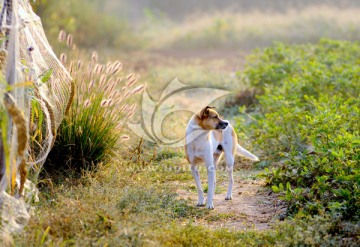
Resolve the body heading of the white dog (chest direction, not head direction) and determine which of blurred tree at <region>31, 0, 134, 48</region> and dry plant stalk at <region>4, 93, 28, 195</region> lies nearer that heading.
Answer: the dry plant stalk

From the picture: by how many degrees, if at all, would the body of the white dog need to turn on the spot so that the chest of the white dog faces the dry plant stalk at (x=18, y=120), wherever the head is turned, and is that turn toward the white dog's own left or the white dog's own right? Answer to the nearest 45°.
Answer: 0° — it already faces it

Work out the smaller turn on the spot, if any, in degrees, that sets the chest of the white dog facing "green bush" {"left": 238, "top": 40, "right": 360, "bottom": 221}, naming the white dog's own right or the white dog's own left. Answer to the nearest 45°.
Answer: approximately 180°

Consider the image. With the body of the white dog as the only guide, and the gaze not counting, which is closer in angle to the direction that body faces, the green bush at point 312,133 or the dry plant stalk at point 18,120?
the dry plant stalk

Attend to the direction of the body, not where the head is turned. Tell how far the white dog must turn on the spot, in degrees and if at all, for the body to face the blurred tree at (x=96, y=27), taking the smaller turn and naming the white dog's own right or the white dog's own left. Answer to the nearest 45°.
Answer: approximately 135° to the white dog's own right

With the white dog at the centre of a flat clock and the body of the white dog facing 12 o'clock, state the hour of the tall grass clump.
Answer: The tall grass clump is roughly at 2 o'clock from the white dog.

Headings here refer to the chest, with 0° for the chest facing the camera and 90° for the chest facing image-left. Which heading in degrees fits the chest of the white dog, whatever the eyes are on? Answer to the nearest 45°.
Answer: approximately 45°
